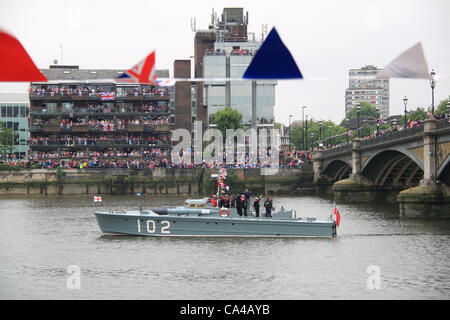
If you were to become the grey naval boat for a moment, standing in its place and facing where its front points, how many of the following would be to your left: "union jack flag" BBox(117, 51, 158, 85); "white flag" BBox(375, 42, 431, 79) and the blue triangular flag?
3

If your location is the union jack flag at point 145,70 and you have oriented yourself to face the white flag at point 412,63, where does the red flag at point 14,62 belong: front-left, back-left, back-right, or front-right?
back-right

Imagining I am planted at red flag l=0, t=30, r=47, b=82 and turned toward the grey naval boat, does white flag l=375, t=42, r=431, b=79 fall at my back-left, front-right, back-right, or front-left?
front-right

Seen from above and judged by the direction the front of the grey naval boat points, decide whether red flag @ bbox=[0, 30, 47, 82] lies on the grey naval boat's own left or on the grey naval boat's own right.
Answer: on the grey naval boat's own left

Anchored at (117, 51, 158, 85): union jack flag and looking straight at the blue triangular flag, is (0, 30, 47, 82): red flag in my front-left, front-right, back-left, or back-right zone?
back-right

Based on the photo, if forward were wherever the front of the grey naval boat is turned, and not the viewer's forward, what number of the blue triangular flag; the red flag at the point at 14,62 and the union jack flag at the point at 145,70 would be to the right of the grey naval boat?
0

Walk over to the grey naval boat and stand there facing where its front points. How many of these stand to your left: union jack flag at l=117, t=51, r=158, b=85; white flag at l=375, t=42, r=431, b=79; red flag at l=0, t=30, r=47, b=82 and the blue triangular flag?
4

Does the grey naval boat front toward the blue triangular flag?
no

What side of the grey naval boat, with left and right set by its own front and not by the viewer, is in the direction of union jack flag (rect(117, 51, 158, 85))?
left

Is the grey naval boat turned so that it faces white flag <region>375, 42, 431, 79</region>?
no

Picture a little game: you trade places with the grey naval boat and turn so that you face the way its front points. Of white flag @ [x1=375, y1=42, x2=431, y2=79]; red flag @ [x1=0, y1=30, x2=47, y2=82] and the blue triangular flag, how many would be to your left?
3

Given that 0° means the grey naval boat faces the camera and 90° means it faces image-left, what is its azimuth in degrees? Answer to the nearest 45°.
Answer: approximately 90°
